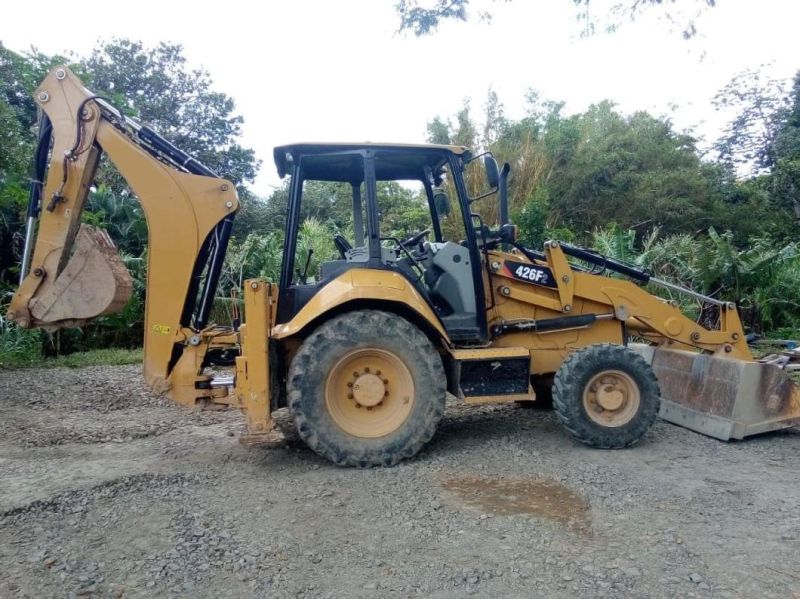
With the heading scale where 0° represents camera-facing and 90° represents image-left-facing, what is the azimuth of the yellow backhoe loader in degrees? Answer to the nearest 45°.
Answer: approximately 270°

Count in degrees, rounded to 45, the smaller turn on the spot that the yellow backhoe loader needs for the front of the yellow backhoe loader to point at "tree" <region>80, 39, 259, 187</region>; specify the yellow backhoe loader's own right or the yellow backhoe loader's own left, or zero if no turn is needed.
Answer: approximately 135° to the yellow backhoe loader's own left

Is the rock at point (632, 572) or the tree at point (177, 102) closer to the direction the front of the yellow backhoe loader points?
the rock

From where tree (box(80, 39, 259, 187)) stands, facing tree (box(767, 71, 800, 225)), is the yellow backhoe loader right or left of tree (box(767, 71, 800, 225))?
right
